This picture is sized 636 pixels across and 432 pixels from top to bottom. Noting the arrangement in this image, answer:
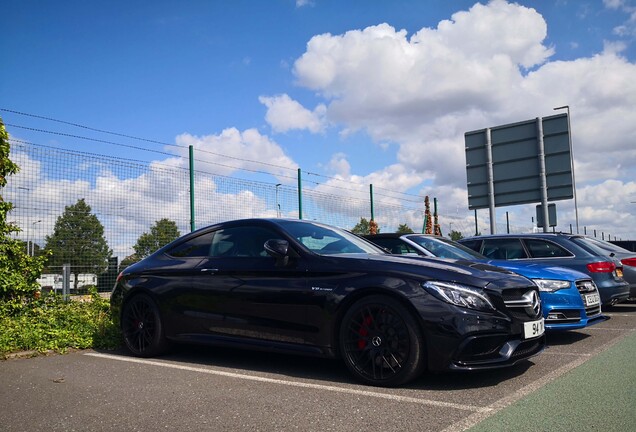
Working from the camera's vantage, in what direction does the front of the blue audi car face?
facing the viewer and to the right of the viewer

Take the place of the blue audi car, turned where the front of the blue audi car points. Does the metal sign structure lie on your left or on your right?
on your left

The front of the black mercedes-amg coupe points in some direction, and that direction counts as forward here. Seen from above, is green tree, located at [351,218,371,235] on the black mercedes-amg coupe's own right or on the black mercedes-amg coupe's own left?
on the black mercedes-amg coupe's own left

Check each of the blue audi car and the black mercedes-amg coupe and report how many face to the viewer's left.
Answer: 0

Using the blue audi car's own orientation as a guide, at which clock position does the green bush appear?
The green bush is roughly at 4 o'clock from the blue audi car.

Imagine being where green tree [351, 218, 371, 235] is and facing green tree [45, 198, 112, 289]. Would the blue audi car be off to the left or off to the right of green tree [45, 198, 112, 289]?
left

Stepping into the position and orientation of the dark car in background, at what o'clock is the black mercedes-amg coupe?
The black mercedes-amg coupe is roughly at 8 o'clock from the dark car in background.

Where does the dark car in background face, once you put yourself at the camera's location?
facing away from the viewer and to the left of the viewer

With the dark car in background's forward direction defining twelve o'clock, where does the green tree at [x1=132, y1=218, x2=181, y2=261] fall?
The green tree is roughly at 10 o'clock from the dark car in background.

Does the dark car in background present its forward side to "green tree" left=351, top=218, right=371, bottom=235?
yes

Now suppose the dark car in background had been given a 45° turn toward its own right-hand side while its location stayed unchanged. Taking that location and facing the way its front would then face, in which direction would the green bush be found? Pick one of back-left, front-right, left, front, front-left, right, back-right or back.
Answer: back-left

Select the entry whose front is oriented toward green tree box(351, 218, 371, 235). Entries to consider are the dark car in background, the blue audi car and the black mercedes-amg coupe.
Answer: the dark car in background

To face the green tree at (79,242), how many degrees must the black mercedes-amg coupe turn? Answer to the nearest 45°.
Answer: approximately 180°

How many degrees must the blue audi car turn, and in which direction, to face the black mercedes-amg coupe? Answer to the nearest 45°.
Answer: approximately 90° to its right

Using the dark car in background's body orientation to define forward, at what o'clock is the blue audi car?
The blue audi car is roughly at 8 o'clock from the dark car in background.

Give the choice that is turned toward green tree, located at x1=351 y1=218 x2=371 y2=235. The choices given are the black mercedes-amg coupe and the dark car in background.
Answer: the dark car in background

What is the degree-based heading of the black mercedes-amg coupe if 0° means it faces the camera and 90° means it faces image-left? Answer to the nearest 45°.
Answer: approximately 315°

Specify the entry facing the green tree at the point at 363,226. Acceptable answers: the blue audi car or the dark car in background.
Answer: the dark car in background
